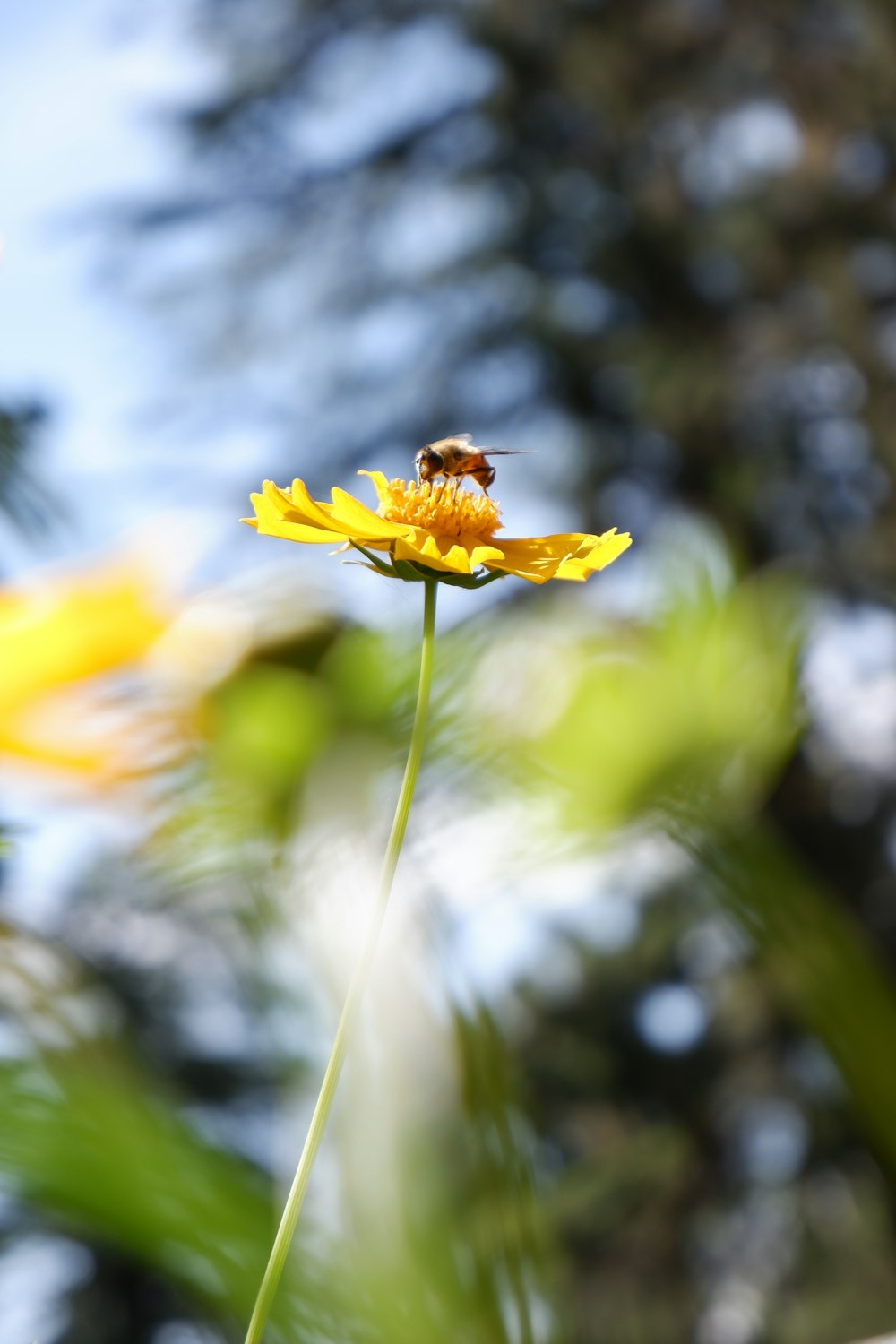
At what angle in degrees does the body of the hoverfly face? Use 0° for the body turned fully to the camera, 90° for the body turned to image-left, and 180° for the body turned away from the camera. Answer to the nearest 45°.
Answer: approximately 45°
